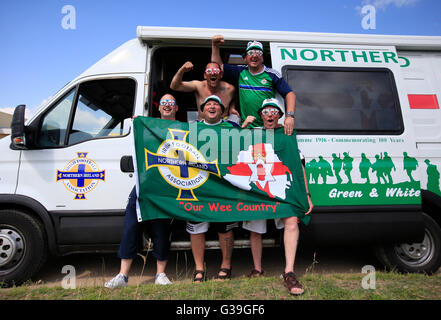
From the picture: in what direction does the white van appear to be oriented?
to the viewer's left

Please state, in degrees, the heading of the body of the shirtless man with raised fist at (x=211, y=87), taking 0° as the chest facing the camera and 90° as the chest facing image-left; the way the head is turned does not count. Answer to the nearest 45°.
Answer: approximately 0°

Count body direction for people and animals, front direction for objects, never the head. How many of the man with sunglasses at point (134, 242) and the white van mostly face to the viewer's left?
1

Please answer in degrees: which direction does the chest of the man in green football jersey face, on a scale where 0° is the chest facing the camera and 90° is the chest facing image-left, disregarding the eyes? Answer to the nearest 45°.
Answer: approximately 0°

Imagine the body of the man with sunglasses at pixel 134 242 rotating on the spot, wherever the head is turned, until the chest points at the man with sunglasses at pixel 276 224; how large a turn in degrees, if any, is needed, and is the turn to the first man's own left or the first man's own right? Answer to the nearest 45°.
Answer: approximately 90° to the first man's own left
